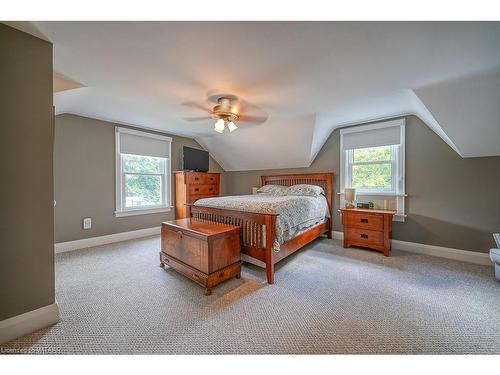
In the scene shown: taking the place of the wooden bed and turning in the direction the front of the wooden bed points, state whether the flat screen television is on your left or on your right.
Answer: on your right

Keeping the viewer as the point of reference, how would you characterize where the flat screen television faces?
facing the viewer and to the right of the viewer

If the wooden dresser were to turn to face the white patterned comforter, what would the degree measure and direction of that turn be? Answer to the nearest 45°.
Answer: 0° — it already faces it

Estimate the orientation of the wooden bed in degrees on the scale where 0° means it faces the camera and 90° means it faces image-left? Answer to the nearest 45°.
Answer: approximately 45°

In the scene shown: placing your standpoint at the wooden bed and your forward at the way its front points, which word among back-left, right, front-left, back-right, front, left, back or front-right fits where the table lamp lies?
back

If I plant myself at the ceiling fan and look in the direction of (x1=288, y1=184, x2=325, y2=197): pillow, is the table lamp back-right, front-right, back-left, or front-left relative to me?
front-right

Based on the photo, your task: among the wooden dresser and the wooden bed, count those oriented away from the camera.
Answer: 0
